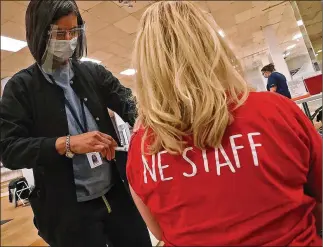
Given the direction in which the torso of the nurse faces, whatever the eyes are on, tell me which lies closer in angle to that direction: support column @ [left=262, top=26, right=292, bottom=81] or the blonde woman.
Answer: the blonde woman

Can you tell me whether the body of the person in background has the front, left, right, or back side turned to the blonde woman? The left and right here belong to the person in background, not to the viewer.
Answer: left

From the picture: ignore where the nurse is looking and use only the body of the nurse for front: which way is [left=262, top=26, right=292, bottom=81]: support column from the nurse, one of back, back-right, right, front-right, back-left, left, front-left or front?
left

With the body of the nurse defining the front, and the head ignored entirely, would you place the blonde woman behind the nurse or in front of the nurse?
in front

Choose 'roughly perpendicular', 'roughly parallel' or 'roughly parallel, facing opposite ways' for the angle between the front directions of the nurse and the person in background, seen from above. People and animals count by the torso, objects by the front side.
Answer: roughly parallel, facing opposite ways

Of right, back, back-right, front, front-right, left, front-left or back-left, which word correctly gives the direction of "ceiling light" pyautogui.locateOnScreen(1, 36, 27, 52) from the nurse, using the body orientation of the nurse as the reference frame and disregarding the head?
back-left

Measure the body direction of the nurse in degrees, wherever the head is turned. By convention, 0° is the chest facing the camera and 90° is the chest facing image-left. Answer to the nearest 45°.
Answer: approximately 315°

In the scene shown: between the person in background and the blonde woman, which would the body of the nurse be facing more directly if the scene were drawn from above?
the blonde woman

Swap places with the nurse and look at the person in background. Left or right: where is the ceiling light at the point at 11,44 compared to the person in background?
left

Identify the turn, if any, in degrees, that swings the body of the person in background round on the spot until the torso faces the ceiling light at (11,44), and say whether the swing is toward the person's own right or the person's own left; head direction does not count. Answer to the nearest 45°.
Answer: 0° — they already face it

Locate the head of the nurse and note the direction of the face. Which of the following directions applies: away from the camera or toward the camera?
toward the camera

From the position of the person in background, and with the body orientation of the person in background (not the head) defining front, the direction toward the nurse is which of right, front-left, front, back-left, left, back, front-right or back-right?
left

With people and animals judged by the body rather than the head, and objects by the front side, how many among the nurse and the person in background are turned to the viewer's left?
1

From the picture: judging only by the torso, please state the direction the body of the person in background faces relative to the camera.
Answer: to the viewer's left

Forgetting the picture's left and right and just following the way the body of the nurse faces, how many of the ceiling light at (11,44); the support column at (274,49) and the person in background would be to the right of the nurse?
0
